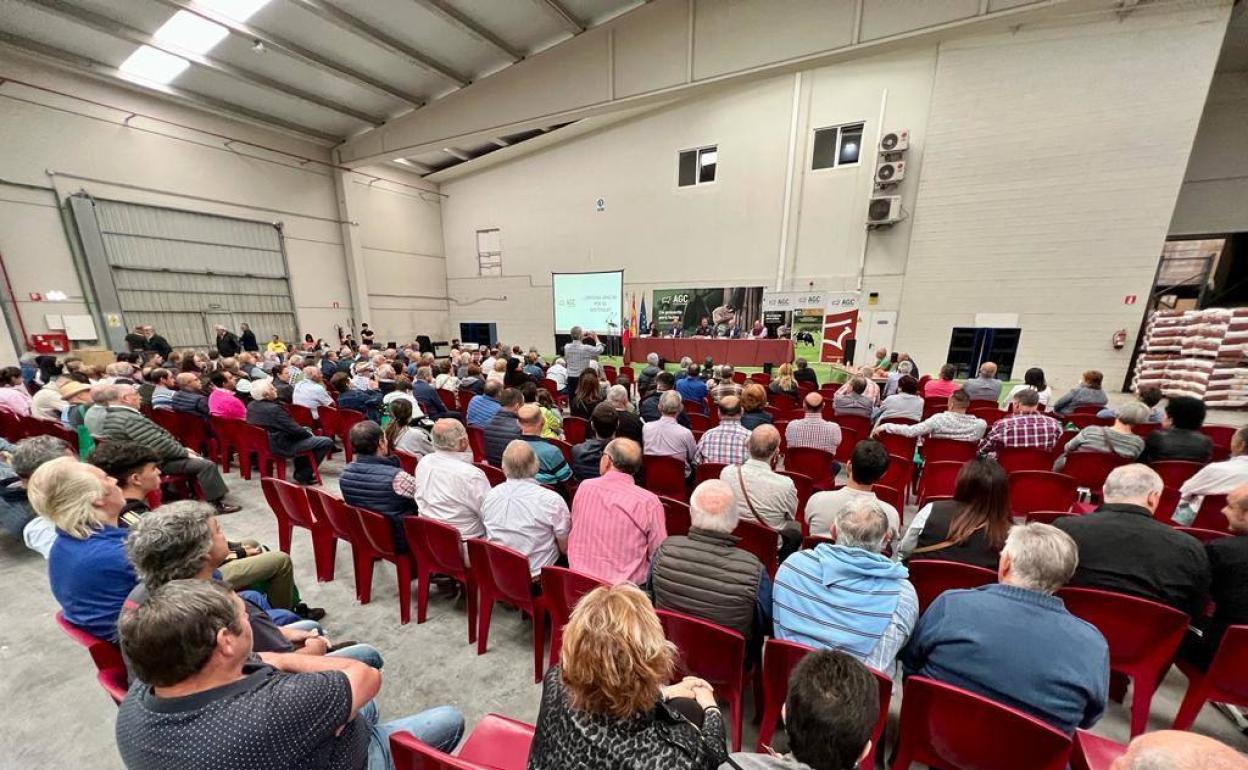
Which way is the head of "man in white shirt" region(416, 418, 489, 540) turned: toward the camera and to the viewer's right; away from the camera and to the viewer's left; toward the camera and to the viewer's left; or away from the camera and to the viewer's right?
away from the camera and to the viewer's right

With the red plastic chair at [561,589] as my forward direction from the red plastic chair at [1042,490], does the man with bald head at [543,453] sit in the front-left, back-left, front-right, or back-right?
front-right

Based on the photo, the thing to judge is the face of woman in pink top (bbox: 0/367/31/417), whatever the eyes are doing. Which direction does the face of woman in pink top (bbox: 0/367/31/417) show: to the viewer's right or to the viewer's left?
to the viewer's right

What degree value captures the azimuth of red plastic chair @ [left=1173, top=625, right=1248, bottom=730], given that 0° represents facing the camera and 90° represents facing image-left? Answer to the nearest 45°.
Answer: approximately 135°

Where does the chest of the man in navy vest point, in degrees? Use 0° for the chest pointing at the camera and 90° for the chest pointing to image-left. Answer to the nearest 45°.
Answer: approximately 225°

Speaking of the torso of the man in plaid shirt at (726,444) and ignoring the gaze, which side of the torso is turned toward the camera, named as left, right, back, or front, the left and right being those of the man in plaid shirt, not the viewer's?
back

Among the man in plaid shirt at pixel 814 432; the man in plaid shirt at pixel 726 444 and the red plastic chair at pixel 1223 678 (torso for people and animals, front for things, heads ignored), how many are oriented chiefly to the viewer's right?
0

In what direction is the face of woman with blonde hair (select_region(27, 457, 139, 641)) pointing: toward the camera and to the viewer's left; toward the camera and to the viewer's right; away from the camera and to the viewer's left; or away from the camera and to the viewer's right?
away from the camera and to the viewer's right

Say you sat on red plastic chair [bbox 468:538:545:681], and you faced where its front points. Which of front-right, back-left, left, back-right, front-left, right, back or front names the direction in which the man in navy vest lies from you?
left

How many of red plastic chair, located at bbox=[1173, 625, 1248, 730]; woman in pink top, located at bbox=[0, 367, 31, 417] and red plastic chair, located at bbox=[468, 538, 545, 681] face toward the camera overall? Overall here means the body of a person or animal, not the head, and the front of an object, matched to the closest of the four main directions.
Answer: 0

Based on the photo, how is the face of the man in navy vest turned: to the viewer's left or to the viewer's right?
to the viewer's right

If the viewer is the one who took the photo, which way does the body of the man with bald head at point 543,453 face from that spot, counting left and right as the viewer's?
facing away from the viewer

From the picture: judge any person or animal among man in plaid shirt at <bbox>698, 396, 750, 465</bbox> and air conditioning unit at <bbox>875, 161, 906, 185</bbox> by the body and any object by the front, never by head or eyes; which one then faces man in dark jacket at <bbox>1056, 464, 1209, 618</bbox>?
the air conditioning unit

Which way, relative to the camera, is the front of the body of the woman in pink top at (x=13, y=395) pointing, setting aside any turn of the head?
to the viewer's right

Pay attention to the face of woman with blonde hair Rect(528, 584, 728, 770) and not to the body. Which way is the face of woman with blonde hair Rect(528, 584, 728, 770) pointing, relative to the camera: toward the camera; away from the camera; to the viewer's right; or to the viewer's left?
away from the camera

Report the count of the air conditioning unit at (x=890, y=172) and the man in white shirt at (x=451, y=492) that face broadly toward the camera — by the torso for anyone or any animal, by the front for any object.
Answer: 1

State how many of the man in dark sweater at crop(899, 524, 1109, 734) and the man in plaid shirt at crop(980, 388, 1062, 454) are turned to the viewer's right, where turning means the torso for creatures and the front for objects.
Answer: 0

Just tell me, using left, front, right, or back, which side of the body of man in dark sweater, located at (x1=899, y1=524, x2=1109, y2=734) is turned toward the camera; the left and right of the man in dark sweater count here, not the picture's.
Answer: back

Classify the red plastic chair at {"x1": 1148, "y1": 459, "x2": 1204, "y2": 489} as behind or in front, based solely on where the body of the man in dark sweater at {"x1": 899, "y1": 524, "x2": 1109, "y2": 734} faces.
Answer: in front

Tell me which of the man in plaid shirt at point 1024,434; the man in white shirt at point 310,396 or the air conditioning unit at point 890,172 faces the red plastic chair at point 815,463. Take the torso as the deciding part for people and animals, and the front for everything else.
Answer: the air conditioning unit

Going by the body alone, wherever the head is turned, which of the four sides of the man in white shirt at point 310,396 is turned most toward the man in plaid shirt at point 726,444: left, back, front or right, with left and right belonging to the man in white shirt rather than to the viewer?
right

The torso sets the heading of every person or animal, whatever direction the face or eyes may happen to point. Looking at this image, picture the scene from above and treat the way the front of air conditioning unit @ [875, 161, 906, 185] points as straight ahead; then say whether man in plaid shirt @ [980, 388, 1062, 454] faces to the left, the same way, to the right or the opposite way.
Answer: the opposite way

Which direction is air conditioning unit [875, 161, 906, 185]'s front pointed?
toward the camera

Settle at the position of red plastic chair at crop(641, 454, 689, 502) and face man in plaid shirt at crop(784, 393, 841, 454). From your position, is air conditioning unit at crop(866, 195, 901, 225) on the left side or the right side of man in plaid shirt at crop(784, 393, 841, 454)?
left
